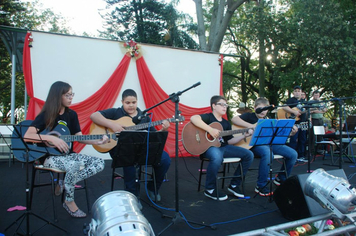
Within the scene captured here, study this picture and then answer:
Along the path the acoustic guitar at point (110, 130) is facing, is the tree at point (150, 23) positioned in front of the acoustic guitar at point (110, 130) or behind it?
behind

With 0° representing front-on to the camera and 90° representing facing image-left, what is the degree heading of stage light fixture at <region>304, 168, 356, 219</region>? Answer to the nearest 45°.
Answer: approximately 135°

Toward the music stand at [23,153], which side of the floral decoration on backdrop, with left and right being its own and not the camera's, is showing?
front

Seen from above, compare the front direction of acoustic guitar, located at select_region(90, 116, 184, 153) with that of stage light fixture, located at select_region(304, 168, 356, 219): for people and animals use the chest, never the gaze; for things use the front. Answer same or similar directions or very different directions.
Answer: very different directions

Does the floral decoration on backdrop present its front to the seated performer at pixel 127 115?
yes

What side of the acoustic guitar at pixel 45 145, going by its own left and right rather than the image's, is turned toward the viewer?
front

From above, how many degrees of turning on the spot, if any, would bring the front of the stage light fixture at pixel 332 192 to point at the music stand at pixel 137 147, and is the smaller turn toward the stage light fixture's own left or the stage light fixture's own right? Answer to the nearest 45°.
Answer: approximately 45° to the stage light fixture's own left

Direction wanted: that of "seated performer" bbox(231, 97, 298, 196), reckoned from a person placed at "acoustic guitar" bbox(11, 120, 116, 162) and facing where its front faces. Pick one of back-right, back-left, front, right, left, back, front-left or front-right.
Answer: left

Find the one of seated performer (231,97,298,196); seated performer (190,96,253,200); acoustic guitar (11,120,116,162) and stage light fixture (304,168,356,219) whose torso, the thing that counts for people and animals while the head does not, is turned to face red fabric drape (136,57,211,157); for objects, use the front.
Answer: the stage light fixture

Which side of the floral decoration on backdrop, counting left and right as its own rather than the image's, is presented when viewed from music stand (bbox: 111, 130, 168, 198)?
front

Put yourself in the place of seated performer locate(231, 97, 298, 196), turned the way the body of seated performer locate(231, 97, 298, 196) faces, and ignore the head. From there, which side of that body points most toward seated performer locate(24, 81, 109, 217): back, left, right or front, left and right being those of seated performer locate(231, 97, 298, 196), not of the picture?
right

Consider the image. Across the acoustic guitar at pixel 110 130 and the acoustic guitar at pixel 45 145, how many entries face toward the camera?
2

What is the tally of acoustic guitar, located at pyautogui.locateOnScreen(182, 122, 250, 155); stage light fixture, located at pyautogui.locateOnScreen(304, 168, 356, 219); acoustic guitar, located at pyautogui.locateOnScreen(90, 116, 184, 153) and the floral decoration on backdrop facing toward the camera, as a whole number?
3

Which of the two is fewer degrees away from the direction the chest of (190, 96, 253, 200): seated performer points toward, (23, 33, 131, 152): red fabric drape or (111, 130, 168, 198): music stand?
the music stand

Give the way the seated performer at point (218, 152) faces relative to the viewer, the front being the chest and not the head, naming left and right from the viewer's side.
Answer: facing the viewer and to the right of the viewer

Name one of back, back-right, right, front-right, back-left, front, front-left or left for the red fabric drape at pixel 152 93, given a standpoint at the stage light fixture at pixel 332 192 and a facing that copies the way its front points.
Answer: front

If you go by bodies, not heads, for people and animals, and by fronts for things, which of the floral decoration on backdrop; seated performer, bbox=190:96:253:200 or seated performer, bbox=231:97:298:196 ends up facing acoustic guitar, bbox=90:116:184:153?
the floral decoration on backdrop
